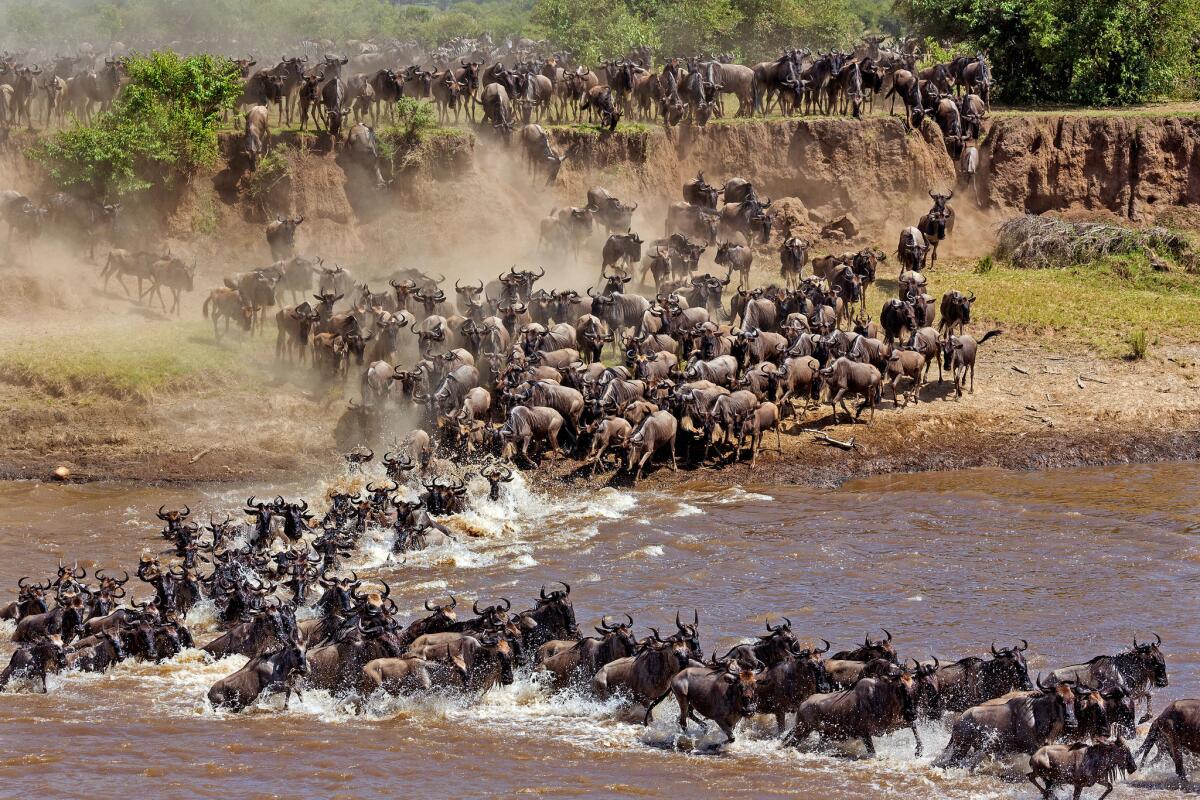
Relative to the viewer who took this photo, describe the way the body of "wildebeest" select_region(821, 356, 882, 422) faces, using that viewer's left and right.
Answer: facing to the left of the viewer

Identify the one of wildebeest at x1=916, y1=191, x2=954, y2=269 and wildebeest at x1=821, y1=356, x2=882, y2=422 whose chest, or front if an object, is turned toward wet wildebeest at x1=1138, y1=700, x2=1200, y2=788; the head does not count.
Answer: wildebeest at x1=916, y1=191, x2=954, y2=269

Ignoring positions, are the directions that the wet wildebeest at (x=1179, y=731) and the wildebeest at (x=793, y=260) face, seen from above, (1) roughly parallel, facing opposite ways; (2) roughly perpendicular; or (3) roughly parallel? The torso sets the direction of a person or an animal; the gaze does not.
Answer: roughly perpendicular

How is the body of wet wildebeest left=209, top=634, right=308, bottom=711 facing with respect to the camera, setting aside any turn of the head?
to the viewer's right

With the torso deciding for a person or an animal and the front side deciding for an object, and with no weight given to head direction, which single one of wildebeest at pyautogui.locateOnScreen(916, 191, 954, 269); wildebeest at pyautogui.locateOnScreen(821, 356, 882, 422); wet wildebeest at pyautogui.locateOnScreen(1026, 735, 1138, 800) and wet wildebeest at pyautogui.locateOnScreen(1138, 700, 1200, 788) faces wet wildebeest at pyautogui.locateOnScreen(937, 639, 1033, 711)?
wildebeest at pyautogui.locateOnScreen(916, 191, 954, 269)

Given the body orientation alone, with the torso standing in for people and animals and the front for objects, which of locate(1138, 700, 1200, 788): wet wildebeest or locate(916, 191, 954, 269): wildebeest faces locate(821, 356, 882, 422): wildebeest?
locate(916, 191, 954, 269): wildebeest

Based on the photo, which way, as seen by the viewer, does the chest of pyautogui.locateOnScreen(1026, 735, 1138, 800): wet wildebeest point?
to the viewer's right

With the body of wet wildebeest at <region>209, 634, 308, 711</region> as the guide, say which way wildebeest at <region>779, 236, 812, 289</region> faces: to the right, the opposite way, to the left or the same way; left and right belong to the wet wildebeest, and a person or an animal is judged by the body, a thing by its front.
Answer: to the right

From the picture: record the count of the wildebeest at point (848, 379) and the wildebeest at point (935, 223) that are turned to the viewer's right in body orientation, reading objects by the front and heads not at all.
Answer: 0

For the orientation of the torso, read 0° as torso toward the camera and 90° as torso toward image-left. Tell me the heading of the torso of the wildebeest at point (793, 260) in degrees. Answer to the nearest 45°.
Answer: approximately 0°

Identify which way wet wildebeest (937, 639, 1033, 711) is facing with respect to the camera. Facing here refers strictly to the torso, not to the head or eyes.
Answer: to the viewer's right
